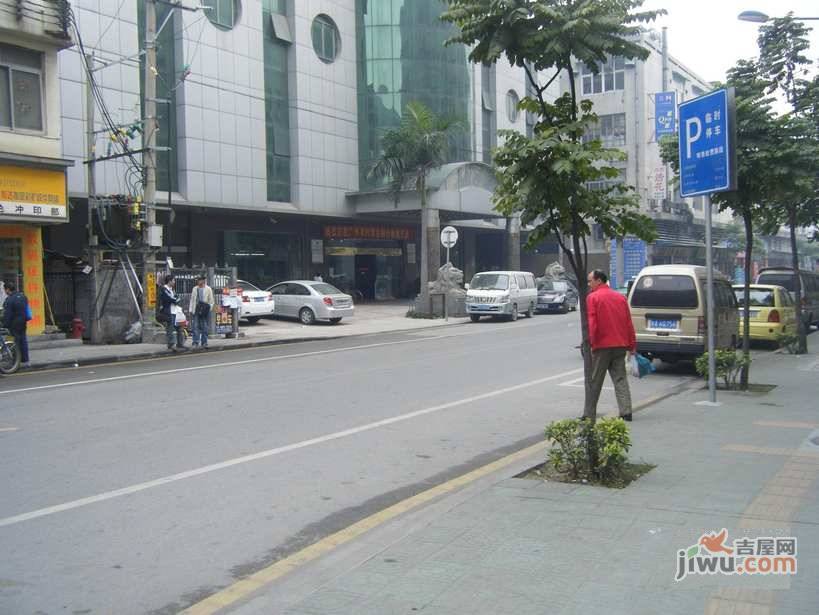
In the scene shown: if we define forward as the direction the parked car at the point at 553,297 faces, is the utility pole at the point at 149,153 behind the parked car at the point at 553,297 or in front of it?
in front

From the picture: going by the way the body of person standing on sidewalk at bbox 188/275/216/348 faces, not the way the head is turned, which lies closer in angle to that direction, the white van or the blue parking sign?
the blue parking sign

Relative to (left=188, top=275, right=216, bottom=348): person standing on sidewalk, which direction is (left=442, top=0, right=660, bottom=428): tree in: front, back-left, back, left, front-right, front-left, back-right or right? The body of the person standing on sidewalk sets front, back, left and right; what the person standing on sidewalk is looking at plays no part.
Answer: front

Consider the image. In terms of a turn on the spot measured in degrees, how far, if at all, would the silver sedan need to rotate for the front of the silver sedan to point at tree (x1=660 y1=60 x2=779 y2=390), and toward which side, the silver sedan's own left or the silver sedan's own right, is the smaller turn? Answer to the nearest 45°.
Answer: approximately 135° to the silver sedan's own left

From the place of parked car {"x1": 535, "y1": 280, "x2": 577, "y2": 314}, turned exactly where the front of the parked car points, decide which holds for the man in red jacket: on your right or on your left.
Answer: on your left

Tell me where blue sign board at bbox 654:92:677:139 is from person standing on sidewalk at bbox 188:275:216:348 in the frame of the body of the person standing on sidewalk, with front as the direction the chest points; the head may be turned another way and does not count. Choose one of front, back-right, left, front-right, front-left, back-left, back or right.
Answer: back-left

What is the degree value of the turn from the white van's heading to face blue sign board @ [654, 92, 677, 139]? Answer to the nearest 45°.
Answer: approximately 180°

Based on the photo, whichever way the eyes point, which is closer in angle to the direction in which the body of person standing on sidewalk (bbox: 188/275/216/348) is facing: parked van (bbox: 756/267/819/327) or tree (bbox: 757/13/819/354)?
the tree

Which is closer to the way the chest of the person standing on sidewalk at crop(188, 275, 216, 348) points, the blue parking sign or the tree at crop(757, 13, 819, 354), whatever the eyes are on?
the blue parking sign

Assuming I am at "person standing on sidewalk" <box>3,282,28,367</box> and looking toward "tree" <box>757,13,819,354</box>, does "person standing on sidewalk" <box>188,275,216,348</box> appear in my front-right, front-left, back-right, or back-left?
front-left

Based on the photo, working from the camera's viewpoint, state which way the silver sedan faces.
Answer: facing away from the viewer and to the left of the viewer

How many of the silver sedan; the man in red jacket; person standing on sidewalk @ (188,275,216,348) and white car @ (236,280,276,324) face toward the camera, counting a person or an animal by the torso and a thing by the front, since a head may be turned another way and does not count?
1

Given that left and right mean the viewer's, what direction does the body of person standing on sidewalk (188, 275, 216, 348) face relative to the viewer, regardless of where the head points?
facing the viewer

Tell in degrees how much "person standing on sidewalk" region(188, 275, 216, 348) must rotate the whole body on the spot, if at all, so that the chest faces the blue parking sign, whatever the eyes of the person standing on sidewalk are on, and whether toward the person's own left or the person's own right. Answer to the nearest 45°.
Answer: approximately 45° to the person's own left

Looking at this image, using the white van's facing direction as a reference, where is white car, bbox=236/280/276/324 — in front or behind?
in front

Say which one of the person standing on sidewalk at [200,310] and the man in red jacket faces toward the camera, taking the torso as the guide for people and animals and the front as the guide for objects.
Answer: the person standing on sidewalk

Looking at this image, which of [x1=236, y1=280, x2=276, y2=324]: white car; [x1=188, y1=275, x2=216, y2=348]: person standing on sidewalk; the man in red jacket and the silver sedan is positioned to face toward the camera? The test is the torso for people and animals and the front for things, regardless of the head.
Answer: the person standing on sidewalk
